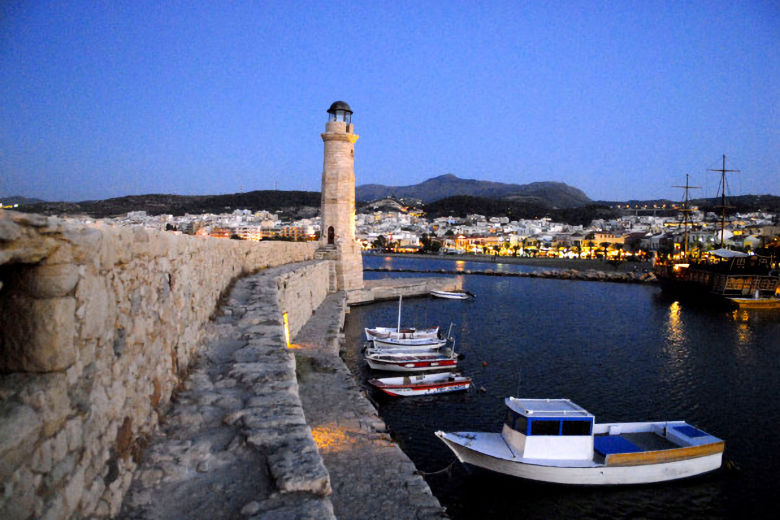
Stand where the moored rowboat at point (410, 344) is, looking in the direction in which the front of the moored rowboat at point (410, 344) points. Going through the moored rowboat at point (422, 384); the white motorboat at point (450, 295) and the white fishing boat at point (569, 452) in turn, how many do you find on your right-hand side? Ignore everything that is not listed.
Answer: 1

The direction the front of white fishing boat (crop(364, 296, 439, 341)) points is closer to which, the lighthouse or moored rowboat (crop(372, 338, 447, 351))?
the lighthouse

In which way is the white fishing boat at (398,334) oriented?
to the viewer's left

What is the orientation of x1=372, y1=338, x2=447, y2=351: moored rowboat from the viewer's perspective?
to the viewer's left

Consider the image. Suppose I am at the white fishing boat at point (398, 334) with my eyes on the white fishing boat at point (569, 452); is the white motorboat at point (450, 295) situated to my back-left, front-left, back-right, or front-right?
back-left

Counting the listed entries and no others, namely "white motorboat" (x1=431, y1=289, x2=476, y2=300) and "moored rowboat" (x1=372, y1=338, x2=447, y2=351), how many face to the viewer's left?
2

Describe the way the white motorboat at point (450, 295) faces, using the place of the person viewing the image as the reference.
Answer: facing to the left of the viewer

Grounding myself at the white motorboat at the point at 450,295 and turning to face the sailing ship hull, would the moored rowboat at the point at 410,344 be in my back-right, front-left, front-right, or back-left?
back-right

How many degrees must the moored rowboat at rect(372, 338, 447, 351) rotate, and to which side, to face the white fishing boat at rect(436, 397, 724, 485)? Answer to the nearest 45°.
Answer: approximately 90° to its left
